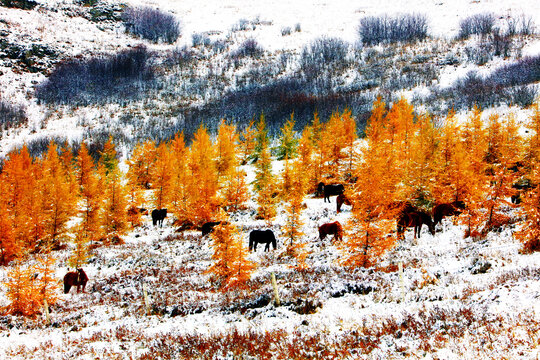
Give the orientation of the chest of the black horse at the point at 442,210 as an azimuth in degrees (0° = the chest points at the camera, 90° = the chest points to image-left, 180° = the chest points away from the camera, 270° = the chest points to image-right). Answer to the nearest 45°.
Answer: approximately 270°

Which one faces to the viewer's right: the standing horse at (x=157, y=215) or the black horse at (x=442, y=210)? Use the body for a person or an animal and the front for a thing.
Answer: the black horse
